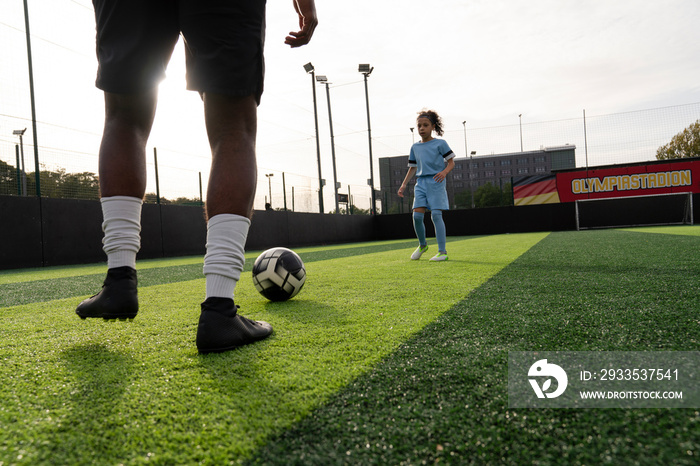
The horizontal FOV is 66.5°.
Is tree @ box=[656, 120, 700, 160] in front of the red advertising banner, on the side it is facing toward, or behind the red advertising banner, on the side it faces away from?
behind

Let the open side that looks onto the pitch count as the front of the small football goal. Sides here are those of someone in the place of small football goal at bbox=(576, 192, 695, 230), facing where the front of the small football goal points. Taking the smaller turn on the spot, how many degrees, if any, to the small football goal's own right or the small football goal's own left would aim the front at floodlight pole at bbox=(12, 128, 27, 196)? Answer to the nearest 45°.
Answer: approximately 45° to the small football goal's own right

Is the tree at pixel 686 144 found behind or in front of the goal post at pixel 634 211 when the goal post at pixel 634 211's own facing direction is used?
behind

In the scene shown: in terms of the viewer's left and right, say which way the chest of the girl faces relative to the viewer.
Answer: facing the viewer and to the left of the viewer

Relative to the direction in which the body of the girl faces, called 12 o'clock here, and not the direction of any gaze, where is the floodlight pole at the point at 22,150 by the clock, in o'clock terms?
The floodlight pole is roughly at 2 o'clock from the girl.

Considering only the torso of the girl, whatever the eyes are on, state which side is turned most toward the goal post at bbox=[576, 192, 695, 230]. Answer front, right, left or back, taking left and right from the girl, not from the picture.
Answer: back

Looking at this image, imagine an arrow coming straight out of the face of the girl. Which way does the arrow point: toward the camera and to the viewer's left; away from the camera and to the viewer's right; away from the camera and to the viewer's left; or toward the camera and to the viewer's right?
toward the camera and to the viewer's left

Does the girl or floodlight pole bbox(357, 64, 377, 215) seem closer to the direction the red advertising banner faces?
the girl

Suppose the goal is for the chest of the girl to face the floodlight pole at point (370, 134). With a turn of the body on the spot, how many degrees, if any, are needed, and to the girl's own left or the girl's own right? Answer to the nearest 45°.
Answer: approximately 135° to the girl's own right

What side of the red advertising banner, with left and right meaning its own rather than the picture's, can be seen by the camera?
front

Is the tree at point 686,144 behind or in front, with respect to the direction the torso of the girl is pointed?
behind
